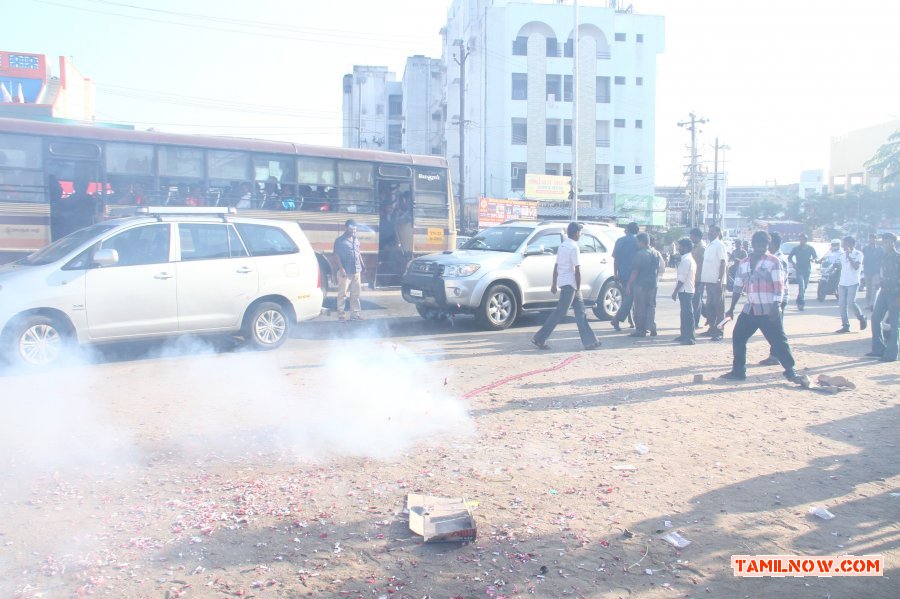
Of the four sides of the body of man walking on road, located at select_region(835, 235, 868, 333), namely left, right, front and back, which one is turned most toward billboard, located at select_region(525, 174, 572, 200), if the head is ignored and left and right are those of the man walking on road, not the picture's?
right

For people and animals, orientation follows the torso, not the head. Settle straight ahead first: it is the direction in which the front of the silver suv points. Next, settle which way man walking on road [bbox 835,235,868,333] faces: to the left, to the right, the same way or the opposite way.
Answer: the same way

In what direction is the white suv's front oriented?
to the viewer's left

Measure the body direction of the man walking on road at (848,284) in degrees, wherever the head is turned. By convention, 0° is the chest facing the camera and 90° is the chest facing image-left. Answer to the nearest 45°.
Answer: approximately 45°

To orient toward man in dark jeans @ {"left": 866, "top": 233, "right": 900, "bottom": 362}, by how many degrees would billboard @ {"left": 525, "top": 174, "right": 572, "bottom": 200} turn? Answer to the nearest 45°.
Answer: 0° — it already faces them

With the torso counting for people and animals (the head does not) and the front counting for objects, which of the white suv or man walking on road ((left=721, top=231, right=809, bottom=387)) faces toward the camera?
the man walking on road

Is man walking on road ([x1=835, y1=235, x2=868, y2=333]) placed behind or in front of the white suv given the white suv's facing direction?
behind

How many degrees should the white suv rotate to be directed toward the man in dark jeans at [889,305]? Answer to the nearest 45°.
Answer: approximately 180°

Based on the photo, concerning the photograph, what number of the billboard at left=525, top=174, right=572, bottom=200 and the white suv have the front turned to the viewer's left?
1

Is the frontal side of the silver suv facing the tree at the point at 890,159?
no

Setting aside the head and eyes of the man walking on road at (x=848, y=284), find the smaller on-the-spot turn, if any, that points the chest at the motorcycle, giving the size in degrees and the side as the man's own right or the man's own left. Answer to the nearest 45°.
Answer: approximately 135° to the man's own right

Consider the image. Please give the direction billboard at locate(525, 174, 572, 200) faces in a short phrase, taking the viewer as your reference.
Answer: facing the viewer

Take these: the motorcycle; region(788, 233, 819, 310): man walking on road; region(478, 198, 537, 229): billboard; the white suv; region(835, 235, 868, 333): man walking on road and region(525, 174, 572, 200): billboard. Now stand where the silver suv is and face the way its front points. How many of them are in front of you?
1

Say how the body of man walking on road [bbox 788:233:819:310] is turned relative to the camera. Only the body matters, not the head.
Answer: toward the camera

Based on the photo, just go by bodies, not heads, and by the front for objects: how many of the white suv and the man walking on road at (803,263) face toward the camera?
1

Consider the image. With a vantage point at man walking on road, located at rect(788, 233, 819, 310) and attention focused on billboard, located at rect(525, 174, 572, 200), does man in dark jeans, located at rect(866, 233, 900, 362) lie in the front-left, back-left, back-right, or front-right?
back-left

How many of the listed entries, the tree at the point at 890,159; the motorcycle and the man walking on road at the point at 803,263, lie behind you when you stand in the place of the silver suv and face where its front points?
3
